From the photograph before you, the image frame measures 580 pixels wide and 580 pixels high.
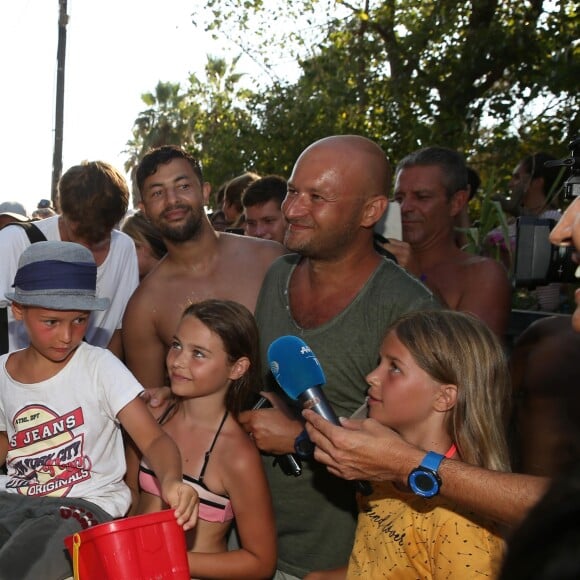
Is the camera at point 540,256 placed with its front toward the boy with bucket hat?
yes

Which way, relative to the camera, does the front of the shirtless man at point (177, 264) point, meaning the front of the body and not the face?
toward the camera

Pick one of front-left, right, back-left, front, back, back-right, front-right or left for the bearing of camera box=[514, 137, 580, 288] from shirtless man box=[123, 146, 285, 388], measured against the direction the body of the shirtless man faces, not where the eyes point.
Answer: front-left

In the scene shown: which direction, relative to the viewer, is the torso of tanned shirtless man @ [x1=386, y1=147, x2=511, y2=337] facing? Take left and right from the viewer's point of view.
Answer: facing the viewer and to the left of the viewer

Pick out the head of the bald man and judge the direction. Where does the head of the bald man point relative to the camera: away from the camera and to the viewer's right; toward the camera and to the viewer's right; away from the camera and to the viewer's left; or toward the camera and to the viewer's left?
toward the camera and to the viewer's left

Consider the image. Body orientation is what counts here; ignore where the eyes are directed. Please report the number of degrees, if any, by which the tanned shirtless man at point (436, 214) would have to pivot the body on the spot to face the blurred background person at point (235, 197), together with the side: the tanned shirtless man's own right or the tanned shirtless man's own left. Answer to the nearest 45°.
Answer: approximately 90° to the tanned shirtless man's own right

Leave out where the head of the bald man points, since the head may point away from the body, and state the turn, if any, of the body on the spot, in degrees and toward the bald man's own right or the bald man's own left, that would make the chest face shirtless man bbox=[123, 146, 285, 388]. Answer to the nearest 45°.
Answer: approximately 90° to the bald man's own right

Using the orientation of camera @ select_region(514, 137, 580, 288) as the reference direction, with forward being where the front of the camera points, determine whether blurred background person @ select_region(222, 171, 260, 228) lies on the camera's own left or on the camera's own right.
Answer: on the camera's own right

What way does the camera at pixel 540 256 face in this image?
to the viewer's left

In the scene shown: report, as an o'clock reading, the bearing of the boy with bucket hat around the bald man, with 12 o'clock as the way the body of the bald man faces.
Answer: The boy with bucket hat is roughly at 1 o'clock from the bald man.

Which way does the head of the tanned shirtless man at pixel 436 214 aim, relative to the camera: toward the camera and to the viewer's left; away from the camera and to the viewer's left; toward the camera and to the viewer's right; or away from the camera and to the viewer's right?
toward the camera and to the viewer's left
